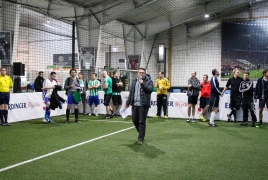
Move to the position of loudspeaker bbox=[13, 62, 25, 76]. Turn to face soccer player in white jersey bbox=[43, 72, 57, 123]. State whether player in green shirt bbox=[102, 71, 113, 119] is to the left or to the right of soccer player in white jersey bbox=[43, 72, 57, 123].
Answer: left

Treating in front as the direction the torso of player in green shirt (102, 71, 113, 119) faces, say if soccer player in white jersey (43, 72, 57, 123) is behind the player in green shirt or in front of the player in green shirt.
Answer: in front

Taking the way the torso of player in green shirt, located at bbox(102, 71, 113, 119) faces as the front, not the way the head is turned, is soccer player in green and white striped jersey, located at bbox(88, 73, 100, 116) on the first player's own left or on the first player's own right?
on the first player's own right
